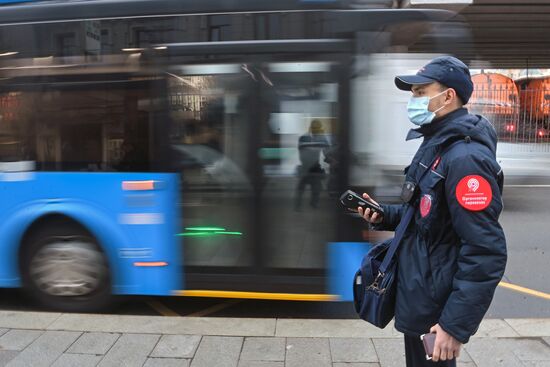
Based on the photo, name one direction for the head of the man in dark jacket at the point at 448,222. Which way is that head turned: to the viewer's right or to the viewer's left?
to the viewer's left

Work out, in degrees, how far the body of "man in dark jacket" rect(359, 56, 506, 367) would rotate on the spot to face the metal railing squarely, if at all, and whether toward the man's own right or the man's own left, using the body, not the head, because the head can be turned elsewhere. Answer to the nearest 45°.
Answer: approximately 90° to the man's own right

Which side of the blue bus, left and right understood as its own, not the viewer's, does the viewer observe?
right

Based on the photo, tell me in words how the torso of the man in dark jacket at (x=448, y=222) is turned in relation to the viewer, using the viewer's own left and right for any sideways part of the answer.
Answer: facing to the left of the viewer

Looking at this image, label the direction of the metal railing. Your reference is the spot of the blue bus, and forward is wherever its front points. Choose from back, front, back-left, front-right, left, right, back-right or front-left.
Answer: front-left

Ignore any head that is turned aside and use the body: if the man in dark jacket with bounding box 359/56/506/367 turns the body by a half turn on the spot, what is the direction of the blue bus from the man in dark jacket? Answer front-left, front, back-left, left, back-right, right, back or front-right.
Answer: back-left
